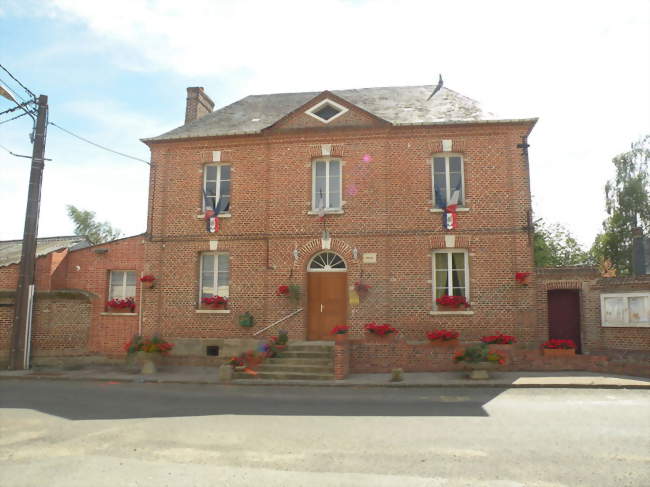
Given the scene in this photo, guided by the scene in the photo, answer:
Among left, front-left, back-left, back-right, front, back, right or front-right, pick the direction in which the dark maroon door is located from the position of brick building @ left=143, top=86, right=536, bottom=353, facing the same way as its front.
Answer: left

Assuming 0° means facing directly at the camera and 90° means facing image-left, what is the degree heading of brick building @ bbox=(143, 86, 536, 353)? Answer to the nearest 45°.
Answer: approximately 0°

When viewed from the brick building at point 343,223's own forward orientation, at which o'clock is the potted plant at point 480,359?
The potted plant is roughly at 10 o'clock from the brick building.

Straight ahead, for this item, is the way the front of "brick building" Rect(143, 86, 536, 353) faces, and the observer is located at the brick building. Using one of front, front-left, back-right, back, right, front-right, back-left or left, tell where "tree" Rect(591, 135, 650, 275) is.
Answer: back-left

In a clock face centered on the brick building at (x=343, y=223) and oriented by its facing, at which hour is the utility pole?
The utility pole is roughly at 3 o'clock from the brick building.

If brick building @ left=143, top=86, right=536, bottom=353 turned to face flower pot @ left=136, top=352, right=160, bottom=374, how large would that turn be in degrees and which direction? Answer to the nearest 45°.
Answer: approximately 90° to its right

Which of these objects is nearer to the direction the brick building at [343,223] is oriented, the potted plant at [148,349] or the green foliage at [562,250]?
the potted plant

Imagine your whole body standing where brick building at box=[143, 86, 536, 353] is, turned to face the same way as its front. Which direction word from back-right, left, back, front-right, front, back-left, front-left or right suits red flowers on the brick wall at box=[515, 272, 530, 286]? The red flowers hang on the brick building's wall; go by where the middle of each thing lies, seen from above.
left

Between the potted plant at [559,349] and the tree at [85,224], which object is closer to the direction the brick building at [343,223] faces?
the potted plant

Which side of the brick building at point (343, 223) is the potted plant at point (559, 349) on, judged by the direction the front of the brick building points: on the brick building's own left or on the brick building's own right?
on the brick building's own left

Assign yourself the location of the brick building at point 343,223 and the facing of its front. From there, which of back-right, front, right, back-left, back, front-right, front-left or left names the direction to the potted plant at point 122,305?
right
